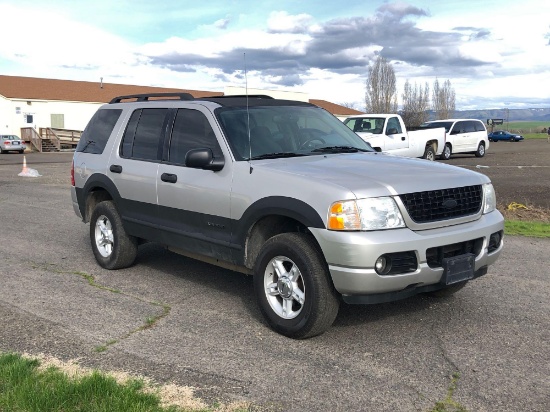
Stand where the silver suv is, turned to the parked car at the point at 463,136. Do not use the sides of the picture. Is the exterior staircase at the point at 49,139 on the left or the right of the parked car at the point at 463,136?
left

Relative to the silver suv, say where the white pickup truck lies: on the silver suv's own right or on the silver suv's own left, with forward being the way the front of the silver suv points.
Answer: on the silver suv's own left

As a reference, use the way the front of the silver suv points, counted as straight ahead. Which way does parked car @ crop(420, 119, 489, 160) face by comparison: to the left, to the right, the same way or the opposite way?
to the right

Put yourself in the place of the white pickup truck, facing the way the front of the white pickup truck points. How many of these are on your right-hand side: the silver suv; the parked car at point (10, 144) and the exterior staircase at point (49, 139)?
2

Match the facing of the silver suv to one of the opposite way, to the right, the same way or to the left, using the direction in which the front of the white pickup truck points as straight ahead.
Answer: to the left

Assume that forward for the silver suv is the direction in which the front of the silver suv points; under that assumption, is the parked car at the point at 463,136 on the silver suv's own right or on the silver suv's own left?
on the silver suv's own left

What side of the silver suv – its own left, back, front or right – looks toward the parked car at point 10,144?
back

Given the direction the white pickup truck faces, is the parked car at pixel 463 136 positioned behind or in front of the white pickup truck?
behind

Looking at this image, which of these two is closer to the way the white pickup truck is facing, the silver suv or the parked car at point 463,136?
the silver suv

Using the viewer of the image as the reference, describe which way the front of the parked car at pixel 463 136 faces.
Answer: facing the viewer and to the left of the viewer

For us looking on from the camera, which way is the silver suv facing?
facing the viewer and to the right of the viewer

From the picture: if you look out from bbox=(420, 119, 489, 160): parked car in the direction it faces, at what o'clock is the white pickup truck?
The white pickup truck is roughly at 11 o'clock from the parked car.
